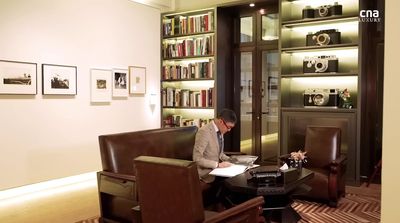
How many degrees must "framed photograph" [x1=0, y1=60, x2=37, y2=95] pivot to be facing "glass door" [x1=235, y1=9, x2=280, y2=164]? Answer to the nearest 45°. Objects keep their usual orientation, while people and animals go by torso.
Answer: approximately 45° to its left

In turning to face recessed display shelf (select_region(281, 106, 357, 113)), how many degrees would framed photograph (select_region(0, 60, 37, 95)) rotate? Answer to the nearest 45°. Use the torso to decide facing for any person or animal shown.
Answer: approximately 45° to its left

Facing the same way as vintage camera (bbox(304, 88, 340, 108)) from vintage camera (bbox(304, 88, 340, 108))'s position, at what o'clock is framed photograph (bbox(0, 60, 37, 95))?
The framed photograph is roughly at 2 o'clock from the vintage camera.

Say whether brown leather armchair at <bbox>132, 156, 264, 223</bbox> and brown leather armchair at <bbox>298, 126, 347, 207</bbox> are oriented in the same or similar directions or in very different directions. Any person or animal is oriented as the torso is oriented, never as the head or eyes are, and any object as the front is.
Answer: very different directions

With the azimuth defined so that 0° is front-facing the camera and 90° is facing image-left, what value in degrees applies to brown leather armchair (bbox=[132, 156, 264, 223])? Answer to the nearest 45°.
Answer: approximately 225°

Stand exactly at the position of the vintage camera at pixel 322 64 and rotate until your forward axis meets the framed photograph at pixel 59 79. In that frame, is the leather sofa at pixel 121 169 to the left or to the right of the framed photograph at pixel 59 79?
left

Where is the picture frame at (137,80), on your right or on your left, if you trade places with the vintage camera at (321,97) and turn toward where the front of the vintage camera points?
on your right

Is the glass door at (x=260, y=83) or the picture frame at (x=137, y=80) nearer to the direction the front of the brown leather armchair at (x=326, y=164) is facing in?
the picture frame

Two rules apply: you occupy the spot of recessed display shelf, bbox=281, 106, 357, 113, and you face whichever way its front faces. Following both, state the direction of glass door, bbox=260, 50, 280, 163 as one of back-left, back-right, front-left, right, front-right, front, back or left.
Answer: back-right

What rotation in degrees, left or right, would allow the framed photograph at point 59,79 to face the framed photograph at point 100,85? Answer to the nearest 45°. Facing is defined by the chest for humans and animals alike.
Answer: approximately 90° to its left

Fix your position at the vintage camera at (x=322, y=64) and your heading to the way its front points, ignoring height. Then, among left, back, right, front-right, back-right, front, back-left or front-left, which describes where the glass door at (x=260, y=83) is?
back-right

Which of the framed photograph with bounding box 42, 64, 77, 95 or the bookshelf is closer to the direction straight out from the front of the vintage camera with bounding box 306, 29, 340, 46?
the framed photograph

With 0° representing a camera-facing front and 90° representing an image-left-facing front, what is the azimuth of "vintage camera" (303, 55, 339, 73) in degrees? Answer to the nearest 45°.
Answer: approximately 0°
